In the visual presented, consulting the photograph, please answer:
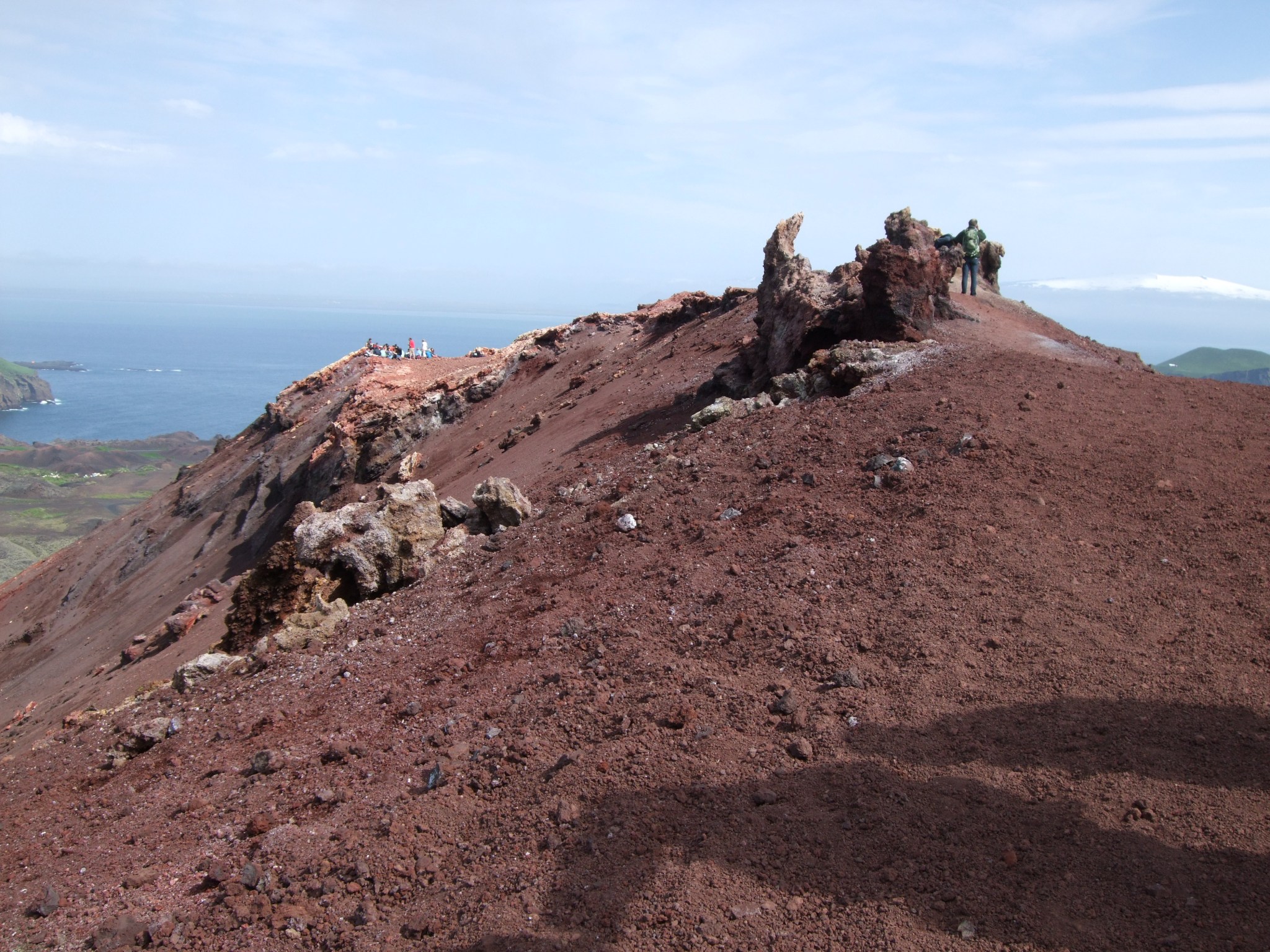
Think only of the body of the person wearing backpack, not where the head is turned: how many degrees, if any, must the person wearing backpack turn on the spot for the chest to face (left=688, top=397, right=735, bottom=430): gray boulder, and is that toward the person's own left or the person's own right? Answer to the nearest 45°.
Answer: approximately 135° to the person's own left

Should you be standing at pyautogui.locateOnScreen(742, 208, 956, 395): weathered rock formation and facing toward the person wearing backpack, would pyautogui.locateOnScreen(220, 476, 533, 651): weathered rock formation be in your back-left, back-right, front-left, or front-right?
back-left

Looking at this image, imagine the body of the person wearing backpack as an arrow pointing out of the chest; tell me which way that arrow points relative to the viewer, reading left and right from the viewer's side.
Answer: facing away from the viewer

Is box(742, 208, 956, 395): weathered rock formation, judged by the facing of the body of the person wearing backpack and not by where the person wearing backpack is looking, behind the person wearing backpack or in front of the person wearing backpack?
behind

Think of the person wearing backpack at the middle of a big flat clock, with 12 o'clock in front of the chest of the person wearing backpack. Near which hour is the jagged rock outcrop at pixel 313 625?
The jagged rock outcrop is roughly at 7 o'clock from the person wearing backpack.

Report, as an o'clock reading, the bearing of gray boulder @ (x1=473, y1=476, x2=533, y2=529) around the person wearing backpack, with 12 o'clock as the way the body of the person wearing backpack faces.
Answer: The gray boulder is roughly at 7 o'clock from the person wearing backpack.

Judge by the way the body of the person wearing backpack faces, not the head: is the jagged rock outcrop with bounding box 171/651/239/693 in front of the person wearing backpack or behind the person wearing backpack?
behind

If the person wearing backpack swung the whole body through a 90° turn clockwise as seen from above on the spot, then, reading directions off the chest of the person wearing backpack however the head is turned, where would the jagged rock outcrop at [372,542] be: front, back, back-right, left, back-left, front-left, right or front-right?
back-right

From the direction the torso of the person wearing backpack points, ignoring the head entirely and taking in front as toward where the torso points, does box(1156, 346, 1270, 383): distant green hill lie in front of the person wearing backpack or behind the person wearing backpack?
in front

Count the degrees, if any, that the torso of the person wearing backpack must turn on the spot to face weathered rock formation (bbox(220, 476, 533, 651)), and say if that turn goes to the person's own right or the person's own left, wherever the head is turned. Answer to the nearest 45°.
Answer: approximately 135° to the person's own left
